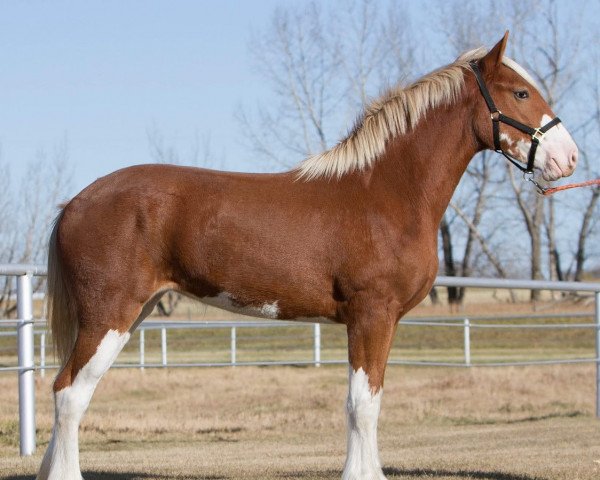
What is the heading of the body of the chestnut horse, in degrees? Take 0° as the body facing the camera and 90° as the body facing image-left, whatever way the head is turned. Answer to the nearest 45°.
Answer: approximately 270°
